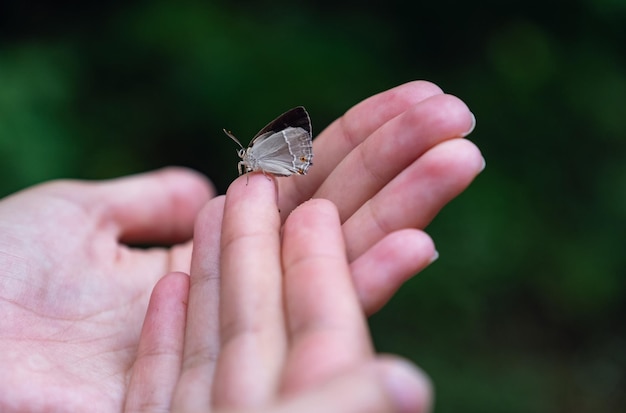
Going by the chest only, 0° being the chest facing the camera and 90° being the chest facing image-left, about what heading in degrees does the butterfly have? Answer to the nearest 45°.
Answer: approximately 90°

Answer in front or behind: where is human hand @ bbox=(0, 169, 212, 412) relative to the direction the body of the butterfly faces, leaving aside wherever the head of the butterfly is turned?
in front
